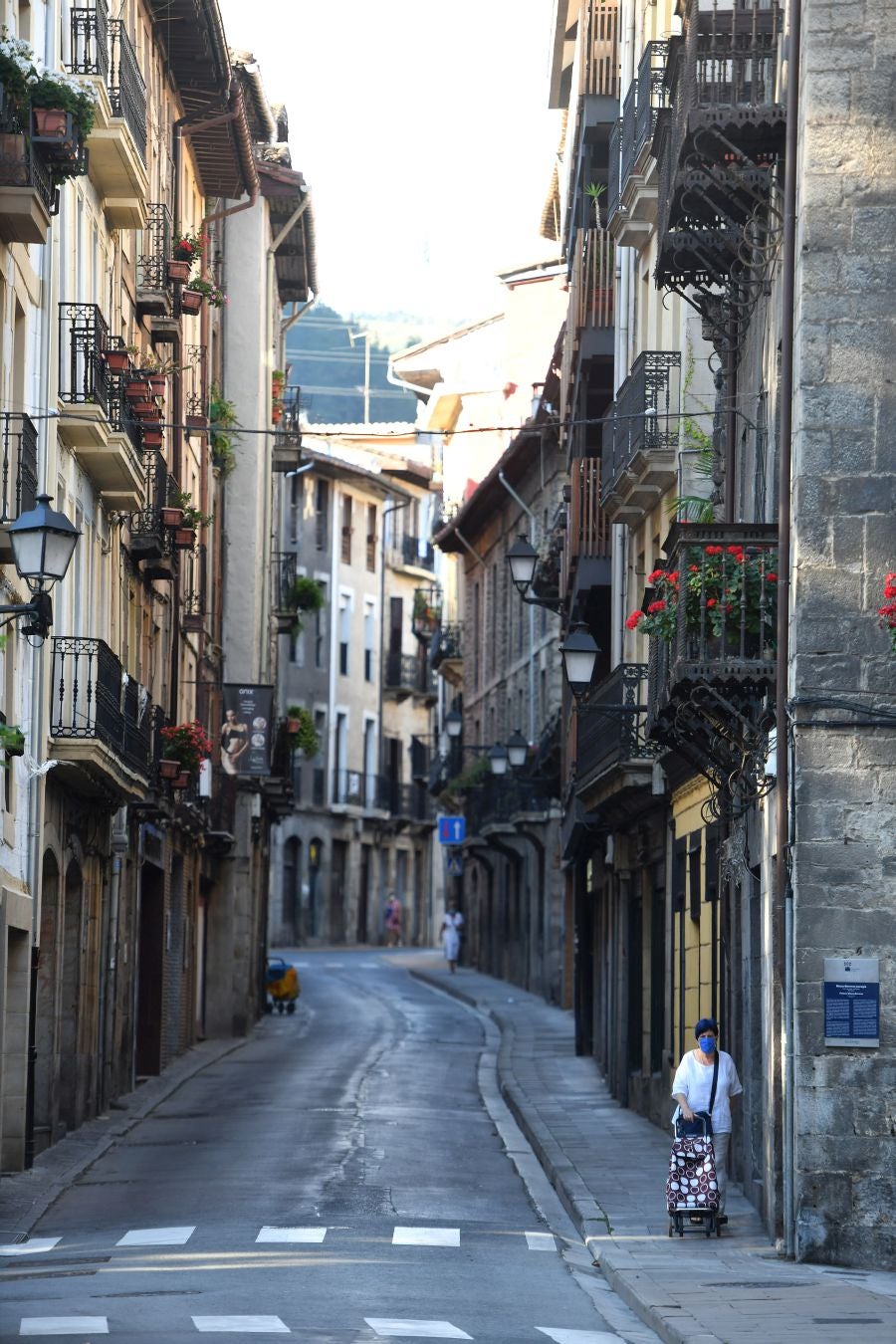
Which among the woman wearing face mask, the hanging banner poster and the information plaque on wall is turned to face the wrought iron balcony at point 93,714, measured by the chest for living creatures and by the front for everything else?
the hanging banner poster

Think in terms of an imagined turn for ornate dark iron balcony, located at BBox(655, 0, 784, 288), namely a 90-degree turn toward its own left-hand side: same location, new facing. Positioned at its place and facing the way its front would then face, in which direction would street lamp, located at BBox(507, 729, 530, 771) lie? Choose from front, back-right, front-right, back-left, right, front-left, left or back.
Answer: back

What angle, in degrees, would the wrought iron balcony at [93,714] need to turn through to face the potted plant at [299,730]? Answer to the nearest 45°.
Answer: approximately 90° to its left

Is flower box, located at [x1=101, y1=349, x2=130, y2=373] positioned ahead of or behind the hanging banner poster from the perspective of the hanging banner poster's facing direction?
ahead

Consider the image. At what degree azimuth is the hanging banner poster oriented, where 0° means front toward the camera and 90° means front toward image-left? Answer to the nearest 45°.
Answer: approximately 0°

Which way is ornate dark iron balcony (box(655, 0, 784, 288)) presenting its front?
to the viewer's left

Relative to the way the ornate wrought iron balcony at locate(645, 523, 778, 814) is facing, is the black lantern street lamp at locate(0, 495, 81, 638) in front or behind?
in front

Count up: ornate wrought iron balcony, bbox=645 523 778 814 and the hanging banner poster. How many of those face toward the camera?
1
